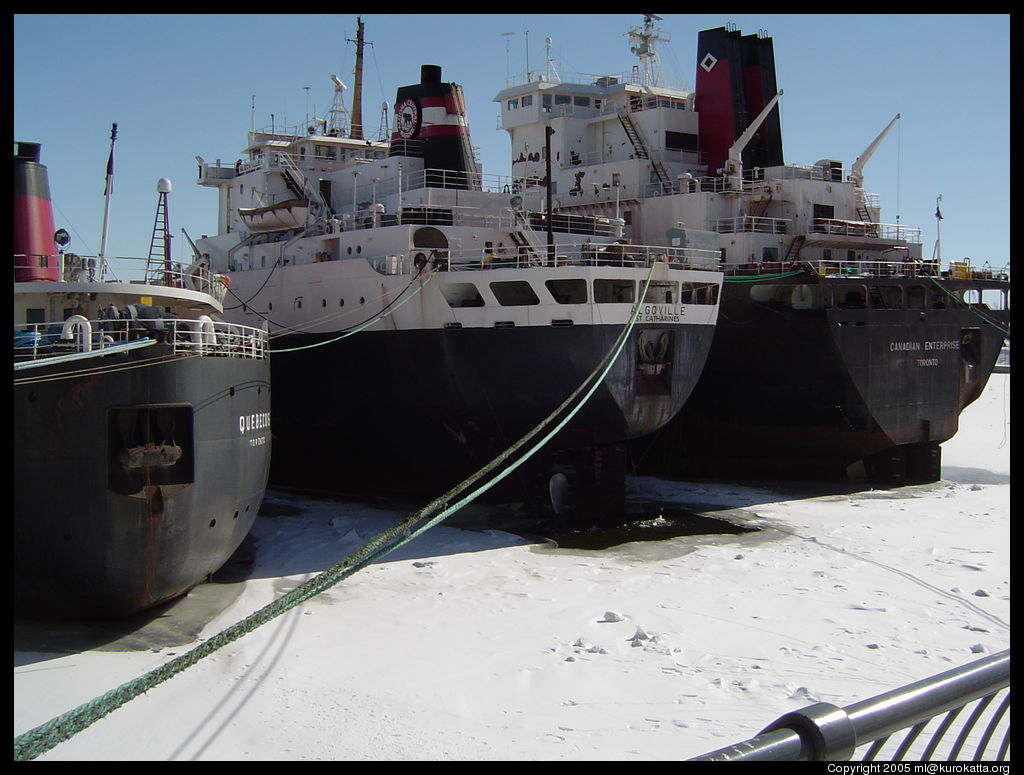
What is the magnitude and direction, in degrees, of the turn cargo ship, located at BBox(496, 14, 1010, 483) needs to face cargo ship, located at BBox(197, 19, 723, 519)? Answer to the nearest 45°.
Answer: approximately 90° to its left

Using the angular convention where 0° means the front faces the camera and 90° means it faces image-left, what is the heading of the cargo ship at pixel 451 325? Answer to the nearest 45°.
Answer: approximately 135°

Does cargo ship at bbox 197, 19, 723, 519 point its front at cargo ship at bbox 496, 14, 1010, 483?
no

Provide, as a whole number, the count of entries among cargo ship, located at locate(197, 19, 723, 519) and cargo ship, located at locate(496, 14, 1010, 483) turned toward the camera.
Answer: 0

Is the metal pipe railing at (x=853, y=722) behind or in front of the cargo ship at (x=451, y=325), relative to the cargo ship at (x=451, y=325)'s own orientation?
behind

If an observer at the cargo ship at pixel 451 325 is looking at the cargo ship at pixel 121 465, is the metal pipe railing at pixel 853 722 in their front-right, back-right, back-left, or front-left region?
front-left

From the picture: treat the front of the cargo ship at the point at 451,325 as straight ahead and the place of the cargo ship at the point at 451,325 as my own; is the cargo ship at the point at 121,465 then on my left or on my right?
on my left

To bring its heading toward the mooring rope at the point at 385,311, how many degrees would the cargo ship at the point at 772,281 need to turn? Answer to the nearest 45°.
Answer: approximately 90° to its left

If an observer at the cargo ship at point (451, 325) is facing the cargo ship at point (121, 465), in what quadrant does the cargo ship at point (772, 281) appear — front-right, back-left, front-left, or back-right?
back-left

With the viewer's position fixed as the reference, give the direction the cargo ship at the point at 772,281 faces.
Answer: facing away from the viewer and to the left of the viewer

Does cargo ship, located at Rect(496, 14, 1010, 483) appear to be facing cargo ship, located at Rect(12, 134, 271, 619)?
no

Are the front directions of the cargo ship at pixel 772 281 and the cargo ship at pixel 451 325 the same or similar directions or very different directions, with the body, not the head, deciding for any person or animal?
same or similar directions

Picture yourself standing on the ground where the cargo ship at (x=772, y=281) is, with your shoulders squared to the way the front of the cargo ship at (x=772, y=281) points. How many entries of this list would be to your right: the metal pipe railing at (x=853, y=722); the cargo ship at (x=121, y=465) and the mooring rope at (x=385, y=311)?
0
